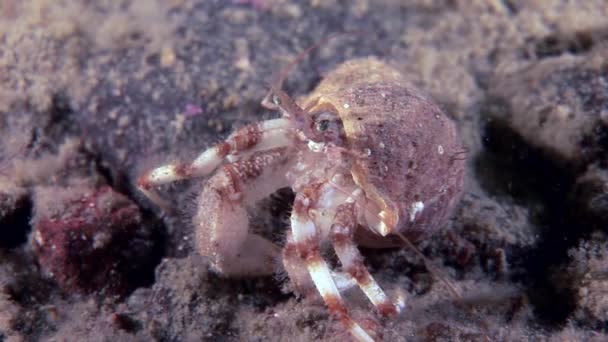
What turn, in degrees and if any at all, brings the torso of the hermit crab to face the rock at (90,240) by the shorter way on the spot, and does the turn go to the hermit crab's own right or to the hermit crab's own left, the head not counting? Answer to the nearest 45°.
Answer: approximately 45° to the hermit crab's own right

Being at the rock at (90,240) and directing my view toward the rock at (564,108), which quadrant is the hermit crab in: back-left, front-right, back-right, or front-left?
front-right

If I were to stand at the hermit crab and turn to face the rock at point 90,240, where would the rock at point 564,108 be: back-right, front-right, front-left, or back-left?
back-right

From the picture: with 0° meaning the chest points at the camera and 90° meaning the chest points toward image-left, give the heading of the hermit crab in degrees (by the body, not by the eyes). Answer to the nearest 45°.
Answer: approximately 45°

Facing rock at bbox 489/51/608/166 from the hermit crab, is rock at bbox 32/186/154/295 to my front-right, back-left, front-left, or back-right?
back-left

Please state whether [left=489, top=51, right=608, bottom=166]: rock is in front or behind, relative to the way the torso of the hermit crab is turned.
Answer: behind
